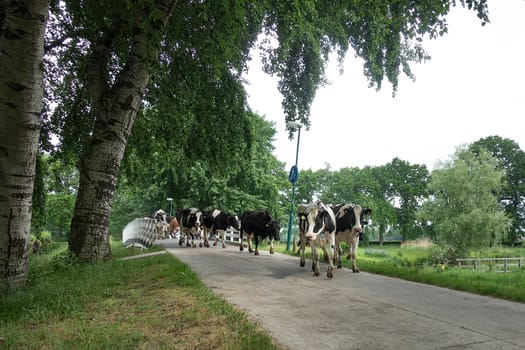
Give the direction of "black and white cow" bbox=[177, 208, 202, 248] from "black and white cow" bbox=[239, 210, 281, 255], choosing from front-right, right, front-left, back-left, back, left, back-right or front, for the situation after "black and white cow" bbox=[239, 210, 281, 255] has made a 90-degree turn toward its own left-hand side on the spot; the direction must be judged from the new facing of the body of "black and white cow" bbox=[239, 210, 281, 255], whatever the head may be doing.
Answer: left

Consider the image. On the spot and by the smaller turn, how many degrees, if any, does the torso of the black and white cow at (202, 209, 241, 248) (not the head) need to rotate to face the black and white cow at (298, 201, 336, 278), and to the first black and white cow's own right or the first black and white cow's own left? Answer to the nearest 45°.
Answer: approximately 45° to the first black and white cow's own right

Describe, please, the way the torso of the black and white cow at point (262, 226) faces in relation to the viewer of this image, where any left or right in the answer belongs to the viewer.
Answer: facing the viewer and to the right of the viewer

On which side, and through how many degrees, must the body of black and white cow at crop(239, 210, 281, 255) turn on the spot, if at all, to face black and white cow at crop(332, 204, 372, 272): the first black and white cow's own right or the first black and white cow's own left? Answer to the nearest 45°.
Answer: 0° — it already faces it

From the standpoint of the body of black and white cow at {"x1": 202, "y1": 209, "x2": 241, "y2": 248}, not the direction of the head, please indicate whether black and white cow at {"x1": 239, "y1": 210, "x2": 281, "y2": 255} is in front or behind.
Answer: in front

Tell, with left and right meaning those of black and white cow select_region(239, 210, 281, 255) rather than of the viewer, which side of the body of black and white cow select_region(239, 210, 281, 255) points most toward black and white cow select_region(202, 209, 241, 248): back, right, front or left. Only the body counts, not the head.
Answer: back

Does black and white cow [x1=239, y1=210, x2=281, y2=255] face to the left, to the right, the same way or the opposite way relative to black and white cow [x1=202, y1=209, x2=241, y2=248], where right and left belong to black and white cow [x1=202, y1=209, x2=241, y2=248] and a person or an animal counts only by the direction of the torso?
the same way

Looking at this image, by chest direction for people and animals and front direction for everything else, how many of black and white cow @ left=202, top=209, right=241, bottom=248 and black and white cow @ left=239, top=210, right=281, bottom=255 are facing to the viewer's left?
0
